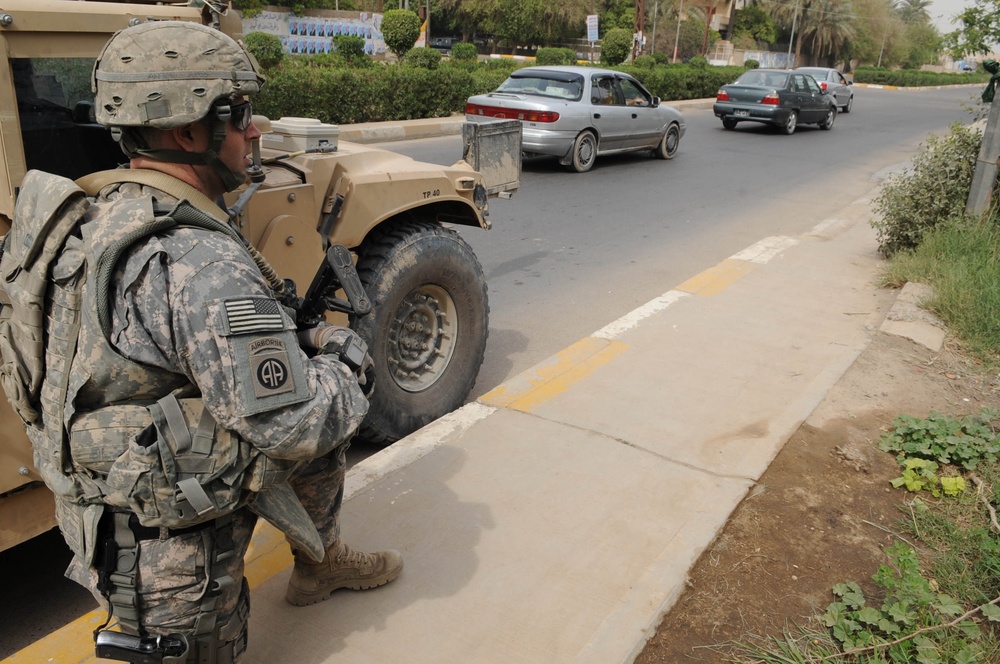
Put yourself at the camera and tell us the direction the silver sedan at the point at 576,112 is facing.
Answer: facing away from the viewer and to the right of the viewer

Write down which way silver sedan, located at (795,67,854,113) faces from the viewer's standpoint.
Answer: facing away from the viewer and to the right of the viewer

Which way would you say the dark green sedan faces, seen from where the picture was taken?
facing away from the viewer and to the right of the viewer

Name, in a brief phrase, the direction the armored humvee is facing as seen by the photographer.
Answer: facing away from the viewer and to the right of the viewer

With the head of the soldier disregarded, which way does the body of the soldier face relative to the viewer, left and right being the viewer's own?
facing away from the viewer and to the right of the viewer

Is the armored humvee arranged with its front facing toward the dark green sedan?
yes

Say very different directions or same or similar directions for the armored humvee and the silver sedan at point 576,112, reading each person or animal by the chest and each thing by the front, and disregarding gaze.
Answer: same or similar directions

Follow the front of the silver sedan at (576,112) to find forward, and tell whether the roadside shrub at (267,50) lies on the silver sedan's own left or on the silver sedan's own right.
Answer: on the silver sedan's own left

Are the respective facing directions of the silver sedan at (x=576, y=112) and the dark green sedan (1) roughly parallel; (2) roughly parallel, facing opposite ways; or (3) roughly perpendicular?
roughly parallel

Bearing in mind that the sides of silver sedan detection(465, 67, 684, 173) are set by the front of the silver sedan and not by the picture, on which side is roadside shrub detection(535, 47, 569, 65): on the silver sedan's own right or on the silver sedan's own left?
on the silver sedan's own left

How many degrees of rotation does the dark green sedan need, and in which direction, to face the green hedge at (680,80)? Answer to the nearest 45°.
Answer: approximately 45° to its left

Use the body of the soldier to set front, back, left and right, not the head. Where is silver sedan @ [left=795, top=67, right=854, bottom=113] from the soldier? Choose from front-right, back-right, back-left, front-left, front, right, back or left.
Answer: front

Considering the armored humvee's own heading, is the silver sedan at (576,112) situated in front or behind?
in front

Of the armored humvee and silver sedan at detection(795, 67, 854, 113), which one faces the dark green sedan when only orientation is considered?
the armored humvee
